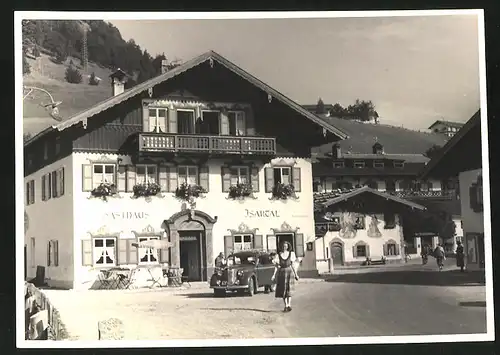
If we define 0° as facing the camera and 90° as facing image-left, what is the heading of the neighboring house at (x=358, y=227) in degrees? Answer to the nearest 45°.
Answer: approximately 0°

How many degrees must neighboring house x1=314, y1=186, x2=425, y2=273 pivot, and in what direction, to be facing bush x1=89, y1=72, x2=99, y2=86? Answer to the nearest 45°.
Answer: approximately 90° to its right
